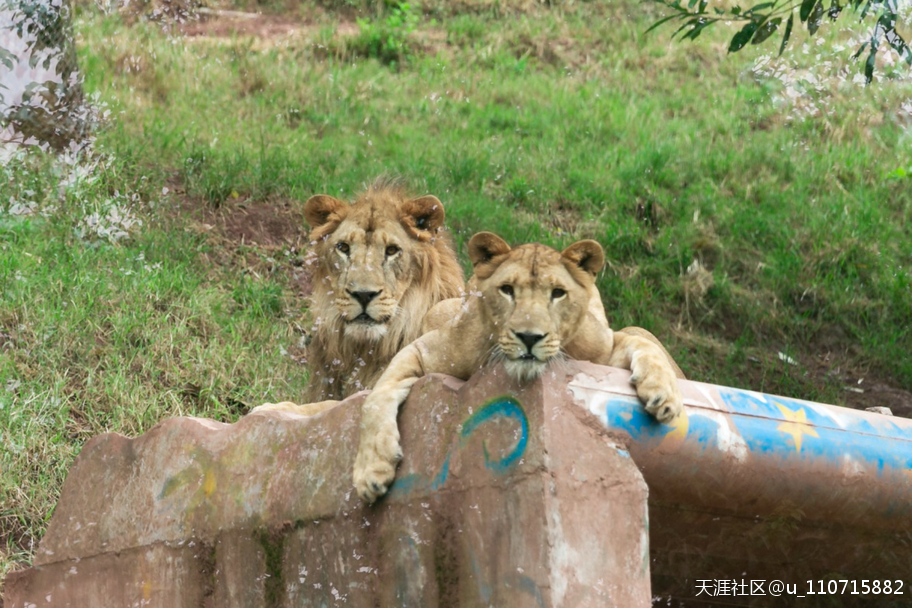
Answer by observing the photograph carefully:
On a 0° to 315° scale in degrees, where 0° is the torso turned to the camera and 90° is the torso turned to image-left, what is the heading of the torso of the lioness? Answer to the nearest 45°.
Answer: approximately 0°

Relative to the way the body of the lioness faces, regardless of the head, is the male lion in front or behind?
behind
